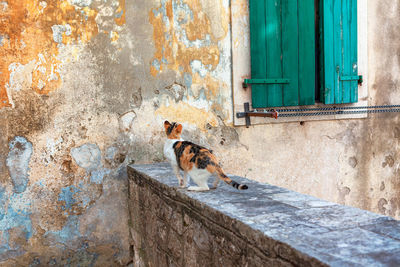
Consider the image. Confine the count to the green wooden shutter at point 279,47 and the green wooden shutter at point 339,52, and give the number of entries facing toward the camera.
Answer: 2

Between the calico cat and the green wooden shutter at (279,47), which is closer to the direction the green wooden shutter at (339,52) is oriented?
the calico cat

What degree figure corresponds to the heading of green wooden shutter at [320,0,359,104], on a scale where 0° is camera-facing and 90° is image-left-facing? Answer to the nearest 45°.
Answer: approximately 0°

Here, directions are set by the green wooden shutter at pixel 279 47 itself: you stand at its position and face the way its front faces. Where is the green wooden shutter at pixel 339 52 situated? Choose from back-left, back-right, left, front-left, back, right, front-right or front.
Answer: back-left

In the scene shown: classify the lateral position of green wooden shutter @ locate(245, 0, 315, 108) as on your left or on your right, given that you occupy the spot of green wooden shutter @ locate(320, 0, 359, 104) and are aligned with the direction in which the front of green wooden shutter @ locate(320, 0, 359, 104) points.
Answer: on your right

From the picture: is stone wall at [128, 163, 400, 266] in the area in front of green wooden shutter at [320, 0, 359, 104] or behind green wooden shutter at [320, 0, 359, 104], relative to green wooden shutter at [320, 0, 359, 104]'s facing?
in front

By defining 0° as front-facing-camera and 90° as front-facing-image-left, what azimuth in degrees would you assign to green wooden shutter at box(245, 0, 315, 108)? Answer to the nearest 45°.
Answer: approximately 0°

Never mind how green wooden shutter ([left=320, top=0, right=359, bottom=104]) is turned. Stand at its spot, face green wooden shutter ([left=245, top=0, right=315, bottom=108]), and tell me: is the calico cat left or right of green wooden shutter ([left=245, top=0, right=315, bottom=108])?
left
